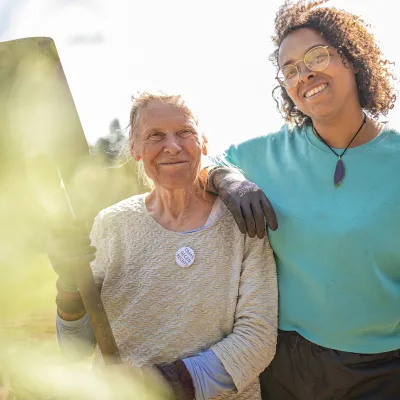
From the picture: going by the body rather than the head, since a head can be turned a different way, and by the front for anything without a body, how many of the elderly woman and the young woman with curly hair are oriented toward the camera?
2

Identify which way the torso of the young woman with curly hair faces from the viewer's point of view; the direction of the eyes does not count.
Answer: toward the camera

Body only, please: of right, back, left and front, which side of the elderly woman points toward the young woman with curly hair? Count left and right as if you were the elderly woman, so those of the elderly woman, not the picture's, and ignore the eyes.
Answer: left

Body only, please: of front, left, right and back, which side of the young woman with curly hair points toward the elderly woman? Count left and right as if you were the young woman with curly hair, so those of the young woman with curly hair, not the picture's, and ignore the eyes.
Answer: right
